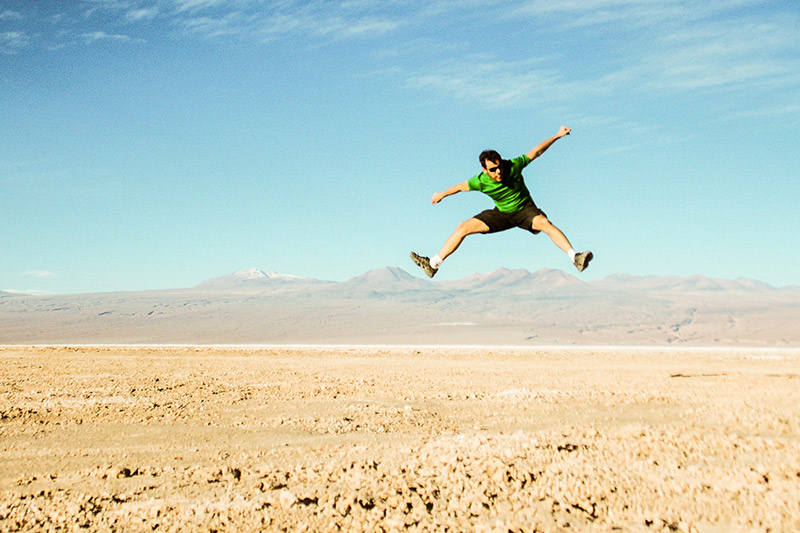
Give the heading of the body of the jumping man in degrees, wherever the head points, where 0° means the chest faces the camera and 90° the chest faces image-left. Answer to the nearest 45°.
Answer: approximately 0°
